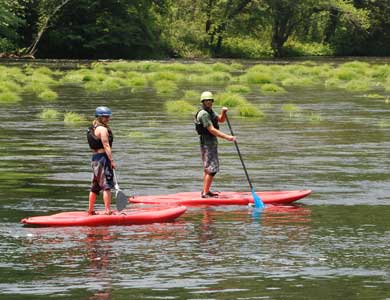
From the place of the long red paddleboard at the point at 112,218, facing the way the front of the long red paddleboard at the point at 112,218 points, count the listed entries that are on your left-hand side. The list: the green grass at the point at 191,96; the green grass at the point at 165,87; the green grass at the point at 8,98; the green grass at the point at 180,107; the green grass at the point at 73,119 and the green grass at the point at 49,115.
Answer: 6

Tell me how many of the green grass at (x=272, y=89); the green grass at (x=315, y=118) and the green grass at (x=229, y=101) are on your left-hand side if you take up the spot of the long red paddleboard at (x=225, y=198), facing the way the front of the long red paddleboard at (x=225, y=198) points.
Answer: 3

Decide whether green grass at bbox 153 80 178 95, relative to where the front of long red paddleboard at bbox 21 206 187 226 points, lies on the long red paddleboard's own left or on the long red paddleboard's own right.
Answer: on the long red paddleboard's own left

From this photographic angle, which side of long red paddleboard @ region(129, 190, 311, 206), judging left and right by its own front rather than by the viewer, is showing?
right

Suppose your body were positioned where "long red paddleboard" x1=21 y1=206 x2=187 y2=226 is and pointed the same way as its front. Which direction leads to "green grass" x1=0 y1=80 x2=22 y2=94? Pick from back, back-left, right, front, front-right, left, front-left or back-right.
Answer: left

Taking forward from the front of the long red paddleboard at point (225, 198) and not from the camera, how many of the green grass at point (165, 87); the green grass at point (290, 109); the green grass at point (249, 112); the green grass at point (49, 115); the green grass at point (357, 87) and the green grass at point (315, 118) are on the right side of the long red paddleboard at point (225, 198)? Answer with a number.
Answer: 0

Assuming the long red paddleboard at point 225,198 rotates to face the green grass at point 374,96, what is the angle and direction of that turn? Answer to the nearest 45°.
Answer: approximately 90° to its left

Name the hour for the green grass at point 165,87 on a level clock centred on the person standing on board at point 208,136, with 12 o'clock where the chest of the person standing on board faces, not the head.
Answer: The green grass is roughly at 9 o'clock from the person standing on board.

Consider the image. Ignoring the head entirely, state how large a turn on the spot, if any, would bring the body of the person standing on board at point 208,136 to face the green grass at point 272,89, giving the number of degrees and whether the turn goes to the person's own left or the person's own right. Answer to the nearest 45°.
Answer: approximately 90° to the person's own left

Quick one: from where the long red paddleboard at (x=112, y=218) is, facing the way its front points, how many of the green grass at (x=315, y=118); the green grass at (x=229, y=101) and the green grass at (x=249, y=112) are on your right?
0

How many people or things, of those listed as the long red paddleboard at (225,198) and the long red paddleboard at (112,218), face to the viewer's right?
2

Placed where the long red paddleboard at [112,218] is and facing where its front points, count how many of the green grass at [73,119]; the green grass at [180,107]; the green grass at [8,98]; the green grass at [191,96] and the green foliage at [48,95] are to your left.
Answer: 5

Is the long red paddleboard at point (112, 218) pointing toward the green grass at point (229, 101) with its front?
no

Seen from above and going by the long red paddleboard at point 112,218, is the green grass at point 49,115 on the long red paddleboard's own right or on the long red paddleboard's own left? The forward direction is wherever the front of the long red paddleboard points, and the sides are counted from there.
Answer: on the long red paddleboard's own left

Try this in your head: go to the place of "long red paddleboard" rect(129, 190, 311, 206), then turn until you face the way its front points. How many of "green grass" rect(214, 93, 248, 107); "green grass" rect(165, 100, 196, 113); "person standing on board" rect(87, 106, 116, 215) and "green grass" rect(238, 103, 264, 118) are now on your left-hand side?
3

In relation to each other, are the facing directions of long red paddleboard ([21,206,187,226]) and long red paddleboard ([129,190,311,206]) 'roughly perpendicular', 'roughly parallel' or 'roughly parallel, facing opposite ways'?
roughly parallel

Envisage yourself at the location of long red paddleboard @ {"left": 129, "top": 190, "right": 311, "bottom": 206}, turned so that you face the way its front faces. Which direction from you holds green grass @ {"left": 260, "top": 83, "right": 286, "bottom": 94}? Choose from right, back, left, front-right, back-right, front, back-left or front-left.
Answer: left

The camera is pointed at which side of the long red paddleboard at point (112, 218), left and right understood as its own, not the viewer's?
right
